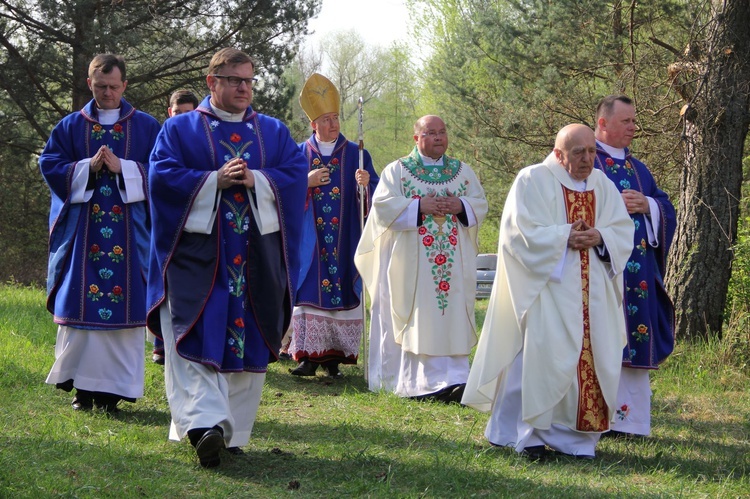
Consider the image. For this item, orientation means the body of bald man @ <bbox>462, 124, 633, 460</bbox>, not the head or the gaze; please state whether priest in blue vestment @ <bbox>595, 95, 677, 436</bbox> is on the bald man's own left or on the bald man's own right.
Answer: on the bald man's own left

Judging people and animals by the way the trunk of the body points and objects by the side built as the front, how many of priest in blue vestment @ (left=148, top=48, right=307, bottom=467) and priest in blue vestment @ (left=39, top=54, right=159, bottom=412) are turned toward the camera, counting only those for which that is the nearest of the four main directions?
2

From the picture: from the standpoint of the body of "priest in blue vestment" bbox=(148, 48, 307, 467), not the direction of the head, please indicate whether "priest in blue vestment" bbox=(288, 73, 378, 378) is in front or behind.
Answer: behind

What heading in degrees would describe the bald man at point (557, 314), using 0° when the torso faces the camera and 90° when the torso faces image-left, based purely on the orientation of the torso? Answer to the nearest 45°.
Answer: approximately 315°

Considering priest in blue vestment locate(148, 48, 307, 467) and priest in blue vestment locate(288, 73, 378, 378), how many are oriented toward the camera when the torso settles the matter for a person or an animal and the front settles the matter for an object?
2

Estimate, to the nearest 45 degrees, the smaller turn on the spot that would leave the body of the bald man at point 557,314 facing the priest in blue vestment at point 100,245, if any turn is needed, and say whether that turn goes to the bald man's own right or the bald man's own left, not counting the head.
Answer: approximately 135° to the bald man's own right

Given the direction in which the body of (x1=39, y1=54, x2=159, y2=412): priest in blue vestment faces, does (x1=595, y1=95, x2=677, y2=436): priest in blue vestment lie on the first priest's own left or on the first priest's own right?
on the first priest's own left
